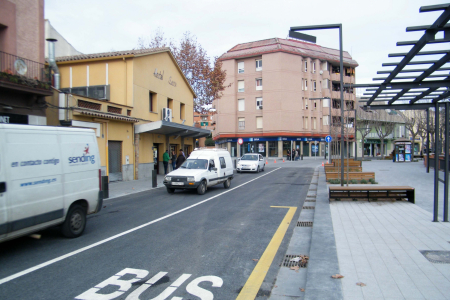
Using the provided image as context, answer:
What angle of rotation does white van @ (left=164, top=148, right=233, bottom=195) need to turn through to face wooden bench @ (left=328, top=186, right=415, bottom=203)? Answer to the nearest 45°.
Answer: approximately 90° to its left

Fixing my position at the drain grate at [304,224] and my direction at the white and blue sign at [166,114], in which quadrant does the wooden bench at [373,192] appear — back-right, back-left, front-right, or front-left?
front-right

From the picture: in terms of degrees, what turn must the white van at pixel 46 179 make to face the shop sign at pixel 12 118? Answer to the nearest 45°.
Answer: approximately 135° to its right

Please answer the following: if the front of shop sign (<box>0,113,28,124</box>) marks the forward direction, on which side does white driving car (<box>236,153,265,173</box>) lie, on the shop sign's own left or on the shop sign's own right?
on the shop sign's own left

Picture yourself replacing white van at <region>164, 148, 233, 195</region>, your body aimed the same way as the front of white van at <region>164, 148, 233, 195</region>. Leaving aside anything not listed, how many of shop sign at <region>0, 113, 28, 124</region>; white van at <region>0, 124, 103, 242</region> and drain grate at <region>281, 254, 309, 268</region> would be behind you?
0

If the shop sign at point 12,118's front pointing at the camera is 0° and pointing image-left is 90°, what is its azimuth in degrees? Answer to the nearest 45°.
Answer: approximately 315°

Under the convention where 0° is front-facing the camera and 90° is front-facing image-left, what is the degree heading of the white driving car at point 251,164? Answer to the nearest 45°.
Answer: approximately 45°

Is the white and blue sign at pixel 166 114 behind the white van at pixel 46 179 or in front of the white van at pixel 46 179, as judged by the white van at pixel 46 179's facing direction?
behind

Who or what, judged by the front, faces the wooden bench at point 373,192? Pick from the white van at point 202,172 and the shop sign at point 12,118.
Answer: the shop sign

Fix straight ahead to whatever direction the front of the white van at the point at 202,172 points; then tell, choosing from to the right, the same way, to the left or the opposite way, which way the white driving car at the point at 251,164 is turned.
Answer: the same way

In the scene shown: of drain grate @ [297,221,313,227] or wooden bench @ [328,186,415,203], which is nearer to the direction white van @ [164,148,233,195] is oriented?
the drain grate

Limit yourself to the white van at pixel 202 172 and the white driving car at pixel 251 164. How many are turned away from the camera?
0

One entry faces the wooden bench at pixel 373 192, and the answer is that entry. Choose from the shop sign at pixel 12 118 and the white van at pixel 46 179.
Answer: the shop sign

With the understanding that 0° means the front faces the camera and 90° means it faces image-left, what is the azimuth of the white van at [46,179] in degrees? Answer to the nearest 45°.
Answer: approximately 45°
